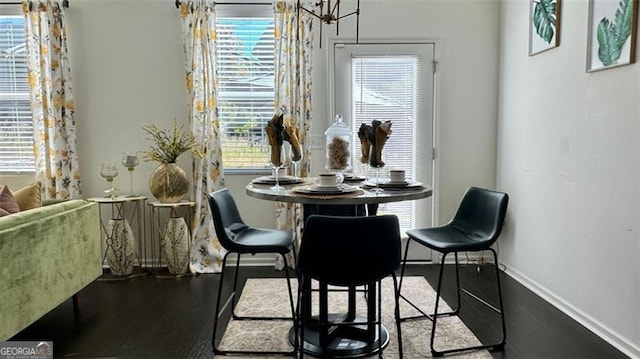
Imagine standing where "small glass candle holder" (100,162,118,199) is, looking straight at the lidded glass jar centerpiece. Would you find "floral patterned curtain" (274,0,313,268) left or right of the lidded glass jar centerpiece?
left

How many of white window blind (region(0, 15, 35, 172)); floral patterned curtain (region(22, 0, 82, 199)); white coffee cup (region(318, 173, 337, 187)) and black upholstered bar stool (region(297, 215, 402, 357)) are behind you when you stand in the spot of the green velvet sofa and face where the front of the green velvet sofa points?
2
